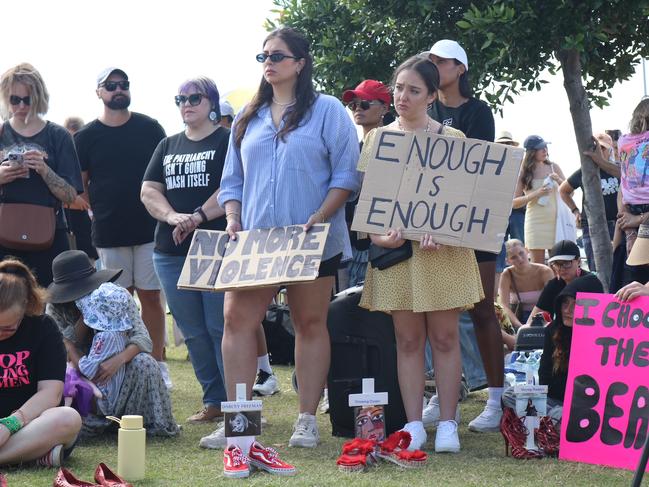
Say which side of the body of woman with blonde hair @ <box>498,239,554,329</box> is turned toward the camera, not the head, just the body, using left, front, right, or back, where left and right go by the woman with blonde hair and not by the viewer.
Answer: front

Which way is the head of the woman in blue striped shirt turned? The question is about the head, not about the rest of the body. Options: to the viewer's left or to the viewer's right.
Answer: to the viewer's left

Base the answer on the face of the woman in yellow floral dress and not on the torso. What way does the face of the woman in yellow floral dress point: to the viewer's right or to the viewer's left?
to the viewer's left

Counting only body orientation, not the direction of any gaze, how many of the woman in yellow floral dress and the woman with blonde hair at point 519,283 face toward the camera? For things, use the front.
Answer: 2

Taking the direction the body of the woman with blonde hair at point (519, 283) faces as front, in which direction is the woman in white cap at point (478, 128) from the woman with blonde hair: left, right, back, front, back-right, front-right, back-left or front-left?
front

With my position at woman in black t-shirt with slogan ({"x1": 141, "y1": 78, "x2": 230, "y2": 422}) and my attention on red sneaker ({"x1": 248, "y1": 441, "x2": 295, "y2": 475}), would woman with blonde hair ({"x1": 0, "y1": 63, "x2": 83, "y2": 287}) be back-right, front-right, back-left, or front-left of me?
back-right
